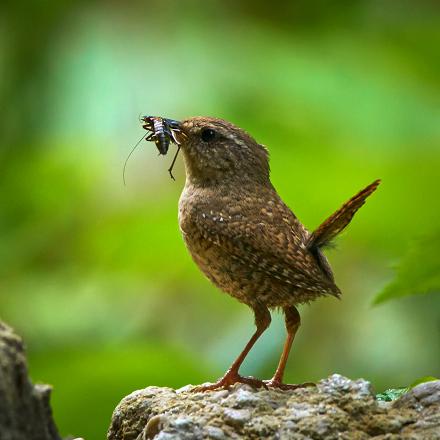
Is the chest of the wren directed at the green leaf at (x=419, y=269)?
no

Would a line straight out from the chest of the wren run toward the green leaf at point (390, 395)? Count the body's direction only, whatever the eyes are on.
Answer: no

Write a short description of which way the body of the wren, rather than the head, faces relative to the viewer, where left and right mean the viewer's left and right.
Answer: facing to the left of the viewer

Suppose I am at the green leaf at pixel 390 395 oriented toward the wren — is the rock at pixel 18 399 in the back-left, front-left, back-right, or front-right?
front-left
